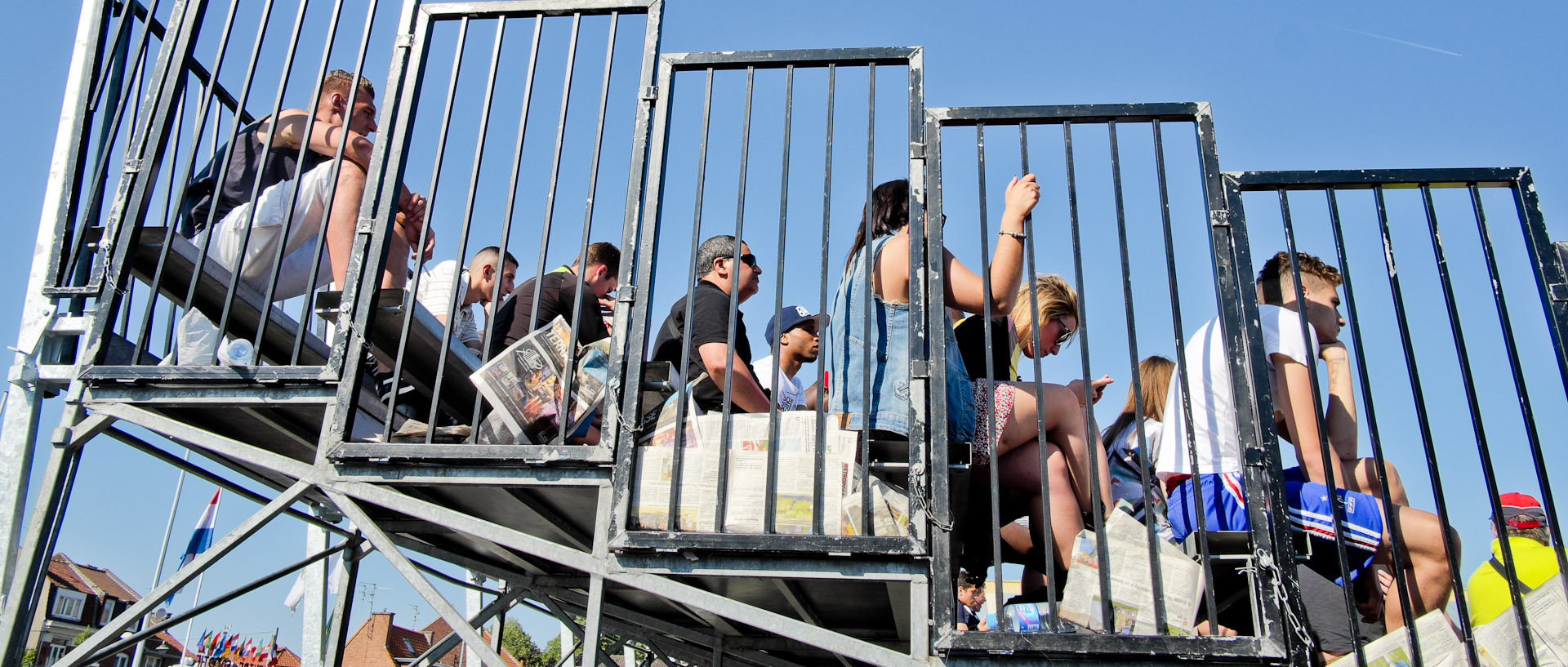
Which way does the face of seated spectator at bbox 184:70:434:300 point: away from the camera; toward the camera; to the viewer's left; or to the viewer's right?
to the viewer's right

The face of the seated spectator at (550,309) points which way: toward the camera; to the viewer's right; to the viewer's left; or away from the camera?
to the viewer's right

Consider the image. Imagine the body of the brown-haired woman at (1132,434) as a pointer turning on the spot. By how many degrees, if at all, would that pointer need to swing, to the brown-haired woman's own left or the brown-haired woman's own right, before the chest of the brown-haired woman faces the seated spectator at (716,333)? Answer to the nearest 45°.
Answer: approximately 180°

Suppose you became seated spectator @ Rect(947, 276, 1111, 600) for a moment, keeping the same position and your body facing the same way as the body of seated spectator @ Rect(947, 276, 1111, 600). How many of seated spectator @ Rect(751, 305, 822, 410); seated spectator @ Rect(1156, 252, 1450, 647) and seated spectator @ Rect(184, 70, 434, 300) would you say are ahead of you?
1

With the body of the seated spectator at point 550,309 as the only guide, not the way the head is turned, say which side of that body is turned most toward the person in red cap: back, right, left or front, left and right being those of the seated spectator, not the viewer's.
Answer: front

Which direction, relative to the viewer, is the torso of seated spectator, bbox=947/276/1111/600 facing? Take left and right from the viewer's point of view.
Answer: facing to the right of the viewer

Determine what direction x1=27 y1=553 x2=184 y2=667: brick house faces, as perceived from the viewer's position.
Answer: facing the viewer and to the right of the viewer

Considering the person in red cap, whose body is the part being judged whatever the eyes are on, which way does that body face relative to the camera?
away from the camera

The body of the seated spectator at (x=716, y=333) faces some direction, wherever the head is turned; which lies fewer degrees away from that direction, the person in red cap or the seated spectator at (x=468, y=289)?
the person in red cap

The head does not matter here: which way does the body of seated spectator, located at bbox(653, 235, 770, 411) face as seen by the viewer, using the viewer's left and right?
facing to the right of the viewer

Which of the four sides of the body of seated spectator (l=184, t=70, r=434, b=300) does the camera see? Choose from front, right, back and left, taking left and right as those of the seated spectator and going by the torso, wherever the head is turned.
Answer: right

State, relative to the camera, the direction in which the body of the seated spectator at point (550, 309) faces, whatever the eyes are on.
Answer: to the viewer's right

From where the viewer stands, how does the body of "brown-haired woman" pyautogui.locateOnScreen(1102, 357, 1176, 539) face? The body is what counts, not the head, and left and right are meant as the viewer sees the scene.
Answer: facing away from the viewer and to the right of the viewer

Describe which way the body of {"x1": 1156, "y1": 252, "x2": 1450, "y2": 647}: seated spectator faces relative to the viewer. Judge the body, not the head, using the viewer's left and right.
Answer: facing to the right of the viewer

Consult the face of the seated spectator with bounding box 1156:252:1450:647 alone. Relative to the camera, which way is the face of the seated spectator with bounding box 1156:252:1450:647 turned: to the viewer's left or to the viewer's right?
to the viewer's right
